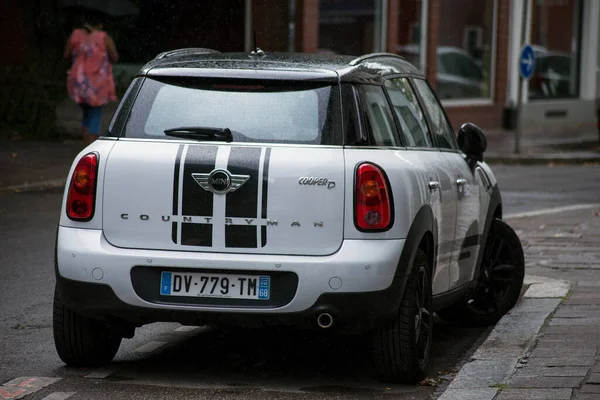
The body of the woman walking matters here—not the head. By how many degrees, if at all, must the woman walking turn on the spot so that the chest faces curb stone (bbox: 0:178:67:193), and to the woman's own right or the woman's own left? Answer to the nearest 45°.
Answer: approximately 180°

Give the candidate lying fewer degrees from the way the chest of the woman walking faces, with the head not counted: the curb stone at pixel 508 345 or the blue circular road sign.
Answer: the blue circular road sign

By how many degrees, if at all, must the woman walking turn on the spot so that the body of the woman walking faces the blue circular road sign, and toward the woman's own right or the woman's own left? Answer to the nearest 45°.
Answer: approximately 45° to the woman's own right

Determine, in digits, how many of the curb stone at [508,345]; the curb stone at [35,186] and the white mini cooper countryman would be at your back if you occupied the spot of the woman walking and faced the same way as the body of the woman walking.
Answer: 3

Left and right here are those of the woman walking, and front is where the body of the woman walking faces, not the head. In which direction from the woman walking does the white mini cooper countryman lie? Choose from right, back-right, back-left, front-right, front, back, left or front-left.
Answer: back

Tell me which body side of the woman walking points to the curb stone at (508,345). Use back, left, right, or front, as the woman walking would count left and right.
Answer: back

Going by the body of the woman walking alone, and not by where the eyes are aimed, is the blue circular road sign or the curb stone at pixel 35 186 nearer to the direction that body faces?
the blue circular road sign

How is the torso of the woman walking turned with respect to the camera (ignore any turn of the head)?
away from the camera
